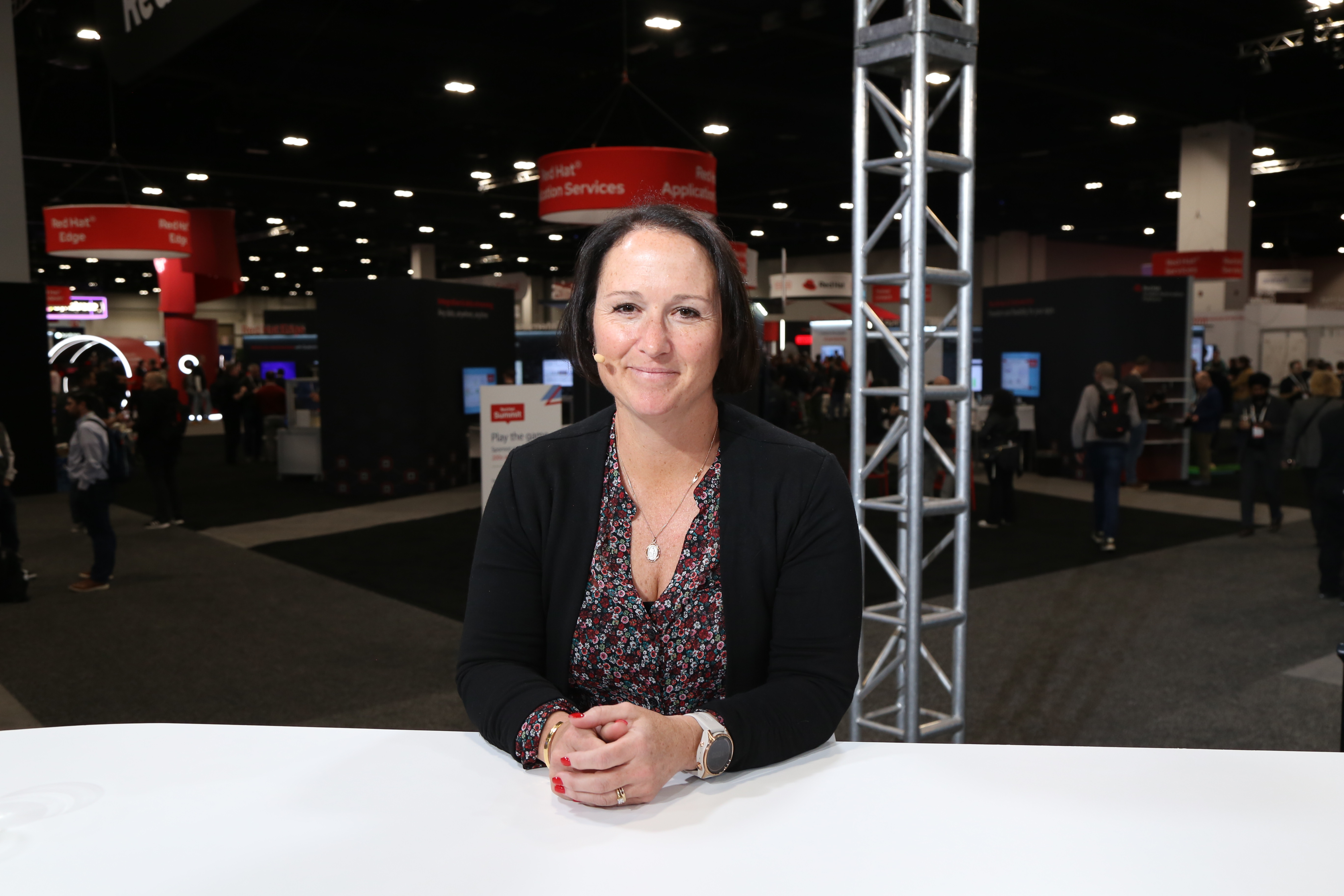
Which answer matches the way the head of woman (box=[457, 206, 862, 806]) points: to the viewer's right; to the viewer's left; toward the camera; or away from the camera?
toward the camera

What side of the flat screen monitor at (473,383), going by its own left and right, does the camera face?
front

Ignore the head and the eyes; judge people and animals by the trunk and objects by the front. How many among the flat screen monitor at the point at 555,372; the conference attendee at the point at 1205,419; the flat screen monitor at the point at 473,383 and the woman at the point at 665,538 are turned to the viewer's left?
1

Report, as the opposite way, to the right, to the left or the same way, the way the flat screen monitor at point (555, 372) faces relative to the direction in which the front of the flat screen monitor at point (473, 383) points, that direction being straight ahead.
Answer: the same way

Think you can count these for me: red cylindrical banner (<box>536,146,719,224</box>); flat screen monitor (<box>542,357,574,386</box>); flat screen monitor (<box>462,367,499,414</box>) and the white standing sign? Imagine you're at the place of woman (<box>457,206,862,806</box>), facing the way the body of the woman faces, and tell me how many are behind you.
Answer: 4

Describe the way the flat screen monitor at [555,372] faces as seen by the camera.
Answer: facing the viewer

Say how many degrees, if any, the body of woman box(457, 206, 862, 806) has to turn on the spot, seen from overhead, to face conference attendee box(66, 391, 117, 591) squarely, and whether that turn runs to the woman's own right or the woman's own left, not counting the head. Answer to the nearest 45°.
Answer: approximately 135° to the woman's own right

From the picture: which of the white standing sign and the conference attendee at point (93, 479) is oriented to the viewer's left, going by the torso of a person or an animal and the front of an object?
the conference attendee

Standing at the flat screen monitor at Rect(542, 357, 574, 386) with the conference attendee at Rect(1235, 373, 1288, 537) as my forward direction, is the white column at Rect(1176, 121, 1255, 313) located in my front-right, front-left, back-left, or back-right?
front-left

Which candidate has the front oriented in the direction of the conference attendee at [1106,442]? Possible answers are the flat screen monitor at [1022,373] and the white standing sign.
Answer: the flat screen monitor

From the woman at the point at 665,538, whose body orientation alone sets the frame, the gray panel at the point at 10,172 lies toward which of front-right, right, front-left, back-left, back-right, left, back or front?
back-right

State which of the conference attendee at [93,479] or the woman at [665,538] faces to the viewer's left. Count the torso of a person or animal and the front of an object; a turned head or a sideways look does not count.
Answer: the conference attendee

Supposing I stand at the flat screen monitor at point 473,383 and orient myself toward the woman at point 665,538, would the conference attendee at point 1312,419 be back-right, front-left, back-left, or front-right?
front-left
